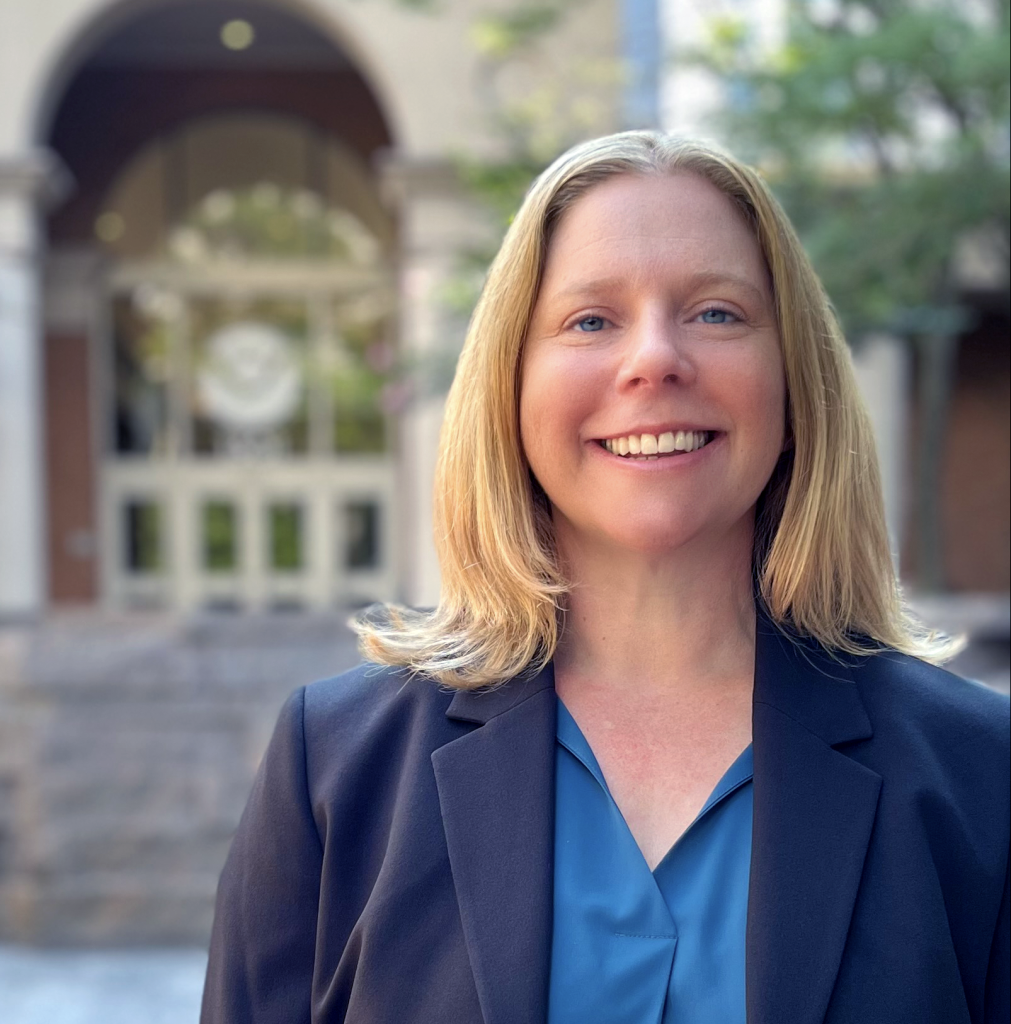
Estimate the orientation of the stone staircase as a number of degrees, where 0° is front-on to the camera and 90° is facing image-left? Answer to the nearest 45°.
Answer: approximately 0°

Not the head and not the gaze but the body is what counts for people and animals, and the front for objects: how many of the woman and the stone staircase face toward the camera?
2

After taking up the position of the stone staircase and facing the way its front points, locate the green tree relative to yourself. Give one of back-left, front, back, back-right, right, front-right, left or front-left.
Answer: left

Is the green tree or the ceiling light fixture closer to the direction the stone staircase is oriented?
the green tree

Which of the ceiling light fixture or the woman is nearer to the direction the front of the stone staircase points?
the woman

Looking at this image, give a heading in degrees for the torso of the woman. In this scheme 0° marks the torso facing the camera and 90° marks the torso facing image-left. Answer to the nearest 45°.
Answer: approximately 0°

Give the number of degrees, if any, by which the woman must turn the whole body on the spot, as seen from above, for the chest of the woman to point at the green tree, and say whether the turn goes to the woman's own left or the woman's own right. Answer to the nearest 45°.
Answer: approximately 180°

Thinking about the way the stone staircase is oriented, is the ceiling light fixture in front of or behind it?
behind
